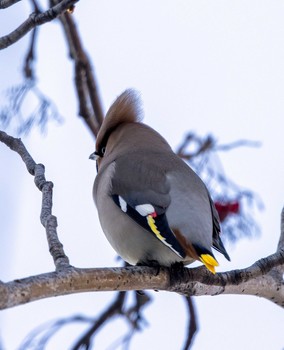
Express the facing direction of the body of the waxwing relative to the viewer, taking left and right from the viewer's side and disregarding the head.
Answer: facing away from the viewer and to the left of the viewer
